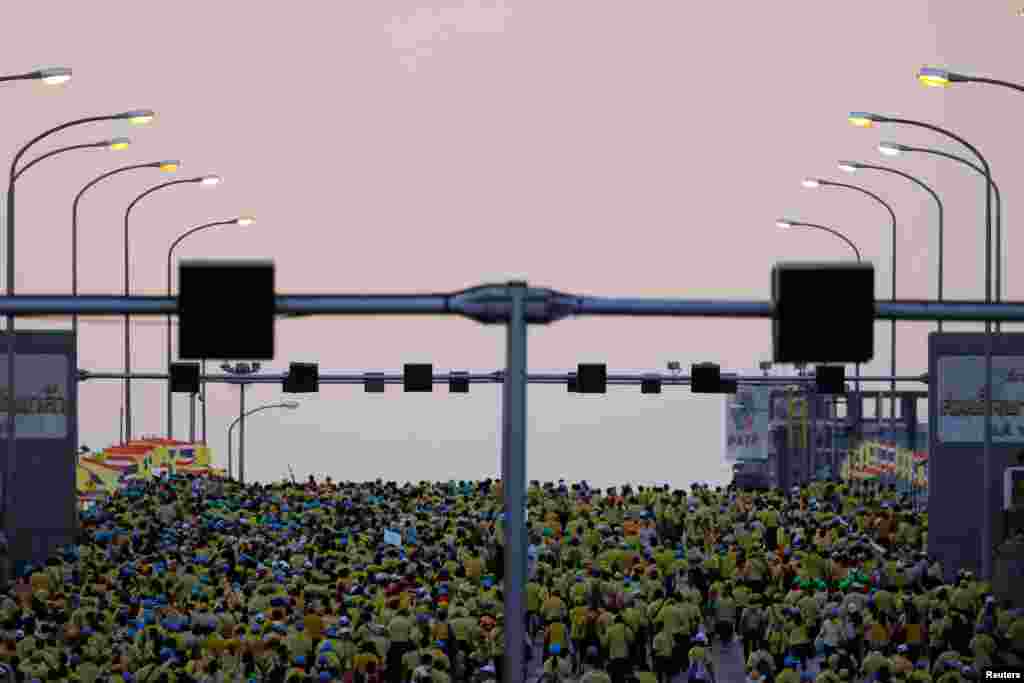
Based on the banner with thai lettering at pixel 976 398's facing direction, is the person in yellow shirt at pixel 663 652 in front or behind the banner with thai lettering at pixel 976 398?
in front

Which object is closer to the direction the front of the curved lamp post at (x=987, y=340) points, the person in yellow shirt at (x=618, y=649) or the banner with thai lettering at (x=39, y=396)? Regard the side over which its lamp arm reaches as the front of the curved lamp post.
the banner with thai lettering

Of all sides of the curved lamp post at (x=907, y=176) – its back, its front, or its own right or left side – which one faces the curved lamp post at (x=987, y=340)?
left

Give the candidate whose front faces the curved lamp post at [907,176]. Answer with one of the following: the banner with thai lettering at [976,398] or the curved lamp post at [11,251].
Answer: the curved lamp post at [11,251]

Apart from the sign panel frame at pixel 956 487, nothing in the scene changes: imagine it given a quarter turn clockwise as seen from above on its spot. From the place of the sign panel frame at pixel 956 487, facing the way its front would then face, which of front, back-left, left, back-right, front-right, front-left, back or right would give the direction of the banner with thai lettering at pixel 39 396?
front

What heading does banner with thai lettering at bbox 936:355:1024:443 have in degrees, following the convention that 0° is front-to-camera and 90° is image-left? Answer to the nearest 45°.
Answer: approximately 0°

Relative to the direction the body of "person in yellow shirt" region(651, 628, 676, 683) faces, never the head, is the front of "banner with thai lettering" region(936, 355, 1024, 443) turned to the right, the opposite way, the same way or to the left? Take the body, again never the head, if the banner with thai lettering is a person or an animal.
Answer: the opposite way

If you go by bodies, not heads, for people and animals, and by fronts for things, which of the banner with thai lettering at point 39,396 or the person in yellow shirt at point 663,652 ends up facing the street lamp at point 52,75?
the banner with thai lettering

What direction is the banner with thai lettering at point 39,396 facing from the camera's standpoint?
toward the camera

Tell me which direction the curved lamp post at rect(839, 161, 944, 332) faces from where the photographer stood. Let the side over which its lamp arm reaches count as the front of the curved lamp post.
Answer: facing to the left of the viewer

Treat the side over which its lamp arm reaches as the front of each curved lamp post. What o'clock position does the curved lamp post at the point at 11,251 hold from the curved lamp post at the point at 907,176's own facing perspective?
the curved lamp post at the point at 11,251 is roughly at 11 o'clock from the curved lamp post at the point at 907,176.

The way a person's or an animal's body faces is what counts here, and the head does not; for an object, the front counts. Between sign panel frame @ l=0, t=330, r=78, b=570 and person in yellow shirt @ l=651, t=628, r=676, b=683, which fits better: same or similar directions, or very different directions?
very different directions

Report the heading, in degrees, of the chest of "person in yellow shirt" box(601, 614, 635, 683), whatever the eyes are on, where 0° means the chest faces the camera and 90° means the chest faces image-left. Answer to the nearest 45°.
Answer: approximately 180°

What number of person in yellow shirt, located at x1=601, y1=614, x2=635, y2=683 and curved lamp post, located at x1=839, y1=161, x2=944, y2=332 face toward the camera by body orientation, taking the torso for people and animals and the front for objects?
0

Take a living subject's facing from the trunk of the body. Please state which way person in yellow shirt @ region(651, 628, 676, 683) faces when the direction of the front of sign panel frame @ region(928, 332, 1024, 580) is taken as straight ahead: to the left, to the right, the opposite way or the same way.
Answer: the opposite way

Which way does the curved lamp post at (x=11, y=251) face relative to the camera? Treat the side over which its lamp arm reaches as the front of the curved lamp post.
to the viewer's right

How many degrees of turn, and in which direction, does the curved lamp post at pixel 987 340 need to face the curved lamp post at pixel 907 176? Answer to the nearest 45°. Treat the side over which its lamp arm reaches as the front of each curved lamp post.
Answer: approximately 90° to its right
